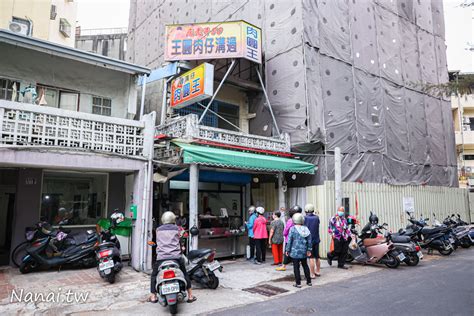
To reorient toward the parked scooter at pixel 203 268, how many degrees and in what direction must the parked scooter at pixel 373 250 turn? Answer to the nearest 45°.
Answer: approximately 90° to its left

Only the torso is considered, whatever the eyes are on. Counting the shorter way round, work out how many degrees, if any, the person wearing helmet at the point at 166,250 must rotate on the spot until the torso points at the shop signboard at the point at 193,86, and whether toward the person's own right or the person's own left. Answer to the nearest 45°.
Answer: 0° — they already face it

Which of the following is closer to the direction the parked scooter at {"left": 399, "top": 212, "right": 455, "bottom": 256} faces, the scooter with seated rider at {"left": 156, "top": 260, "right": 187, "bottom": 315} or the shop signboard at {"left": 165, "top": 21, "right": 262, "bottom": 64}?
the shop signboard

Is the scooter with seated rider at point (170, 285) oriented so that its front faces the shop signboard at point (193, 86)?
yes

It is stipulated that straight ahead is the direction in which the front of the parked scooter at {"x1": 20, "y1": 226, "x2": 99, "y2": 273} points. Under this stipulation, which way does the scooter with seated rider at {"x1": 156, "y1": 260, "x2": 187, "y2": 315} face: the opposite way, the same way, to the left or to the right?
to the right

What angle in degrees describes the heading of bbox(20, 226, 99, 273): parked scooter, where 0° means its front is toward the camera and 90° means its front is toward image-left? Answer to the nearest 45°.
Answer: approximately 90°

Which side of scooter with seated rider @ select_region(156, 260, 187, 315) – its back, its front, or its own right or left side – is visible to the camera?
back

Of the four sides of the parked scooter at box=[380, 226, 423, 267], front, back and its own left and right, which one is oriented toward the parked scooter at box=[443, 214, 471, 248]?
right

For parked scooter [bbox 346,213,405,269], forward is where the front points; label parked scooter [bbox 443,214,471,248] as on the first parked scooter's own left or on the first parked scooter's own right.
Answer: on the first parked scooter's own right
